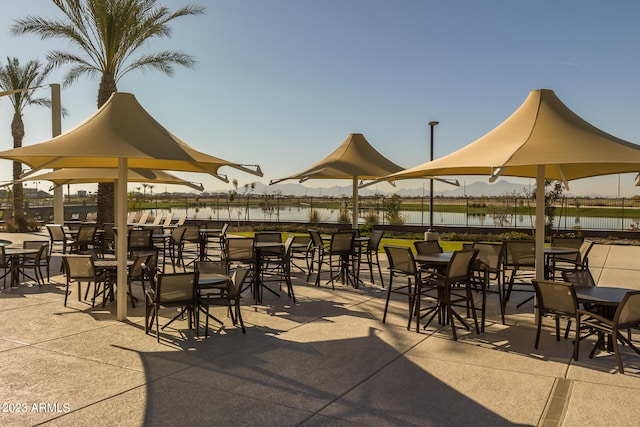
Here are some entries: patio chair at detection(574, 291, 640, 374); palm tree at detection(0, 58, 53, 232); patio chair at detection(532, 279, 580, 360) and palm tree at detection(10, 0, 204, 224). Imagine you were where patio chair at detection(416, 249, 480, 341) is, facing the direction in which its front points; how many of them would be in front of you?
2

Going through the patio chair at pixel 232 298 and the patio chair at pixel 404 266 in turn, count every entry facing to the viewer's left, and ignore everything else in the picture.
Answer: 1

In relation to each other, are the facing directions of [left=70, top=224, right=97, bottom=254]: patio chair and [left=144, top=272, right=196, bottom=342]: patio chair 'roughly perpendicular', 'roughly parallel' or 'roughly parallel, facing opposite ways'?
roughly parallel

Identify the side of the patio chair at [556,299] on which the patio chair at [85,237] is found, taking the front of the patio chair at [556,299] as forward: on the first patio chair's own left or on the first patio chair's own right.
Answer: on the first patio chair's own left

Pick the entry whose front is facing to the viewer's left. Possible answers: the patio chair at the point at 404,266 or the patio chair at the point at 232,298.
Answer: the patio chair at the point at 232,298

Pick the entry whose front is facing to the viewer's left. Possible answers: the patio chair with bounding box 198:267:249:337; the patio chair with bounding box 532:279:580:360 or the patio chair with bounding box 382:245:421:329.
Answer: the patio chair with bounding box 198:267:249:337

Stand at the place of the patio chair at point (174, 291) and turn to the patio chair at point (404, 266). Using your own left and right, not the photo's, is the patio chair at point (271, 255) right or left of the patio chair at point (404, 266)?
left

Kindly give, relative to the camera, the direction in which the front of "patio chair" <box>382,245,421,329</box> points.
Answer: facing away from the viewer and to the right of the viewer

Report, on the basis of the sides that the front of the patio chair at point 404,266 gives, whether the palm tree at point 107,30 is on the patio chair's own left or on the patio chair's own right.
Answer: on the patio chair's own left

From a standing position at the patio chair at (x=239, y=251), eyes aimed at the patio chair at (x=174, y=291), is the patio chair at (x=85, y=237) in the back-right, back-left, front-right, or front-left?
back-right

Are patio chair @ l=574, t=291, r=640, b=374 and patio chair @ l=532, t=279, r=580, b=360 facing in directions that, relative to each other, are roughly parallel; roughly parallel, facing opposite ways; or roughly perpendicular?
roughly perpendicular

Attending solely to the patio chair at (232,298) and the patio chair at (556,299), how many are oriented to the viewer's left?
1

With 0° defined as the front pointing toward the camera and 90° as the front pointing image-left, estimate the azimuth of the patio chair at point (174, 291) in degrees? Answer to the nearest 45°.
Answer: approximately 135°

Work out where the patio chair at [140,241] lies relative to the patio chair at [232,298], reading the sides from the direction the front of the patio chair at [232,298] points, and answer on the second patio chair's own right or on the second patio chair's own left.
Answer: on the second patio chair's own right
